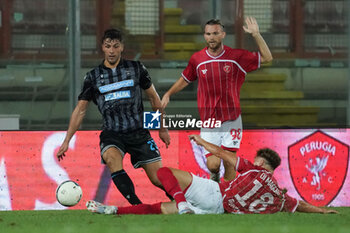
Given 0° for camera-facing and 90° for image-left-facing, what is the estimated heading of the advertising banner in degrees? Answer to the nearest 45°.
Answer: approximately 0°

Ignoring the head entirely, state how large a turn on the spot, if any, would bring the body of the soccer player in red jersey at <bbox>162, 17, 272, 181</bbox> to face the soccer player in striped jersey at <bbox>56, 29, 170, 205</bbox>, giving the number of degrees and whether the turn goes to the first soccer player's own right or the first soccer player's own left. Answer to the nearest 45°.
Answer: approximately 45° to the first soccer player's own right

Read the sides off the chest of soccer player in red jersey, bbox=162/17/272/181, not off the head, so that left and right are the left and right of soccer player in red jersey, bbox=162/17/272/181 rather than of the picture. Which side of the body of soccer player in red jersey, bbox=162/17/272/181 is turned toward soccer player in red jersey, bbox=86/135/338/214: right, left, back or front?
front

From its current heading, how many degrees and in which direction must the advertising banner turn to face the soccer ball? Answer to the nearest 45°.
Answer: approximately 45° to its right

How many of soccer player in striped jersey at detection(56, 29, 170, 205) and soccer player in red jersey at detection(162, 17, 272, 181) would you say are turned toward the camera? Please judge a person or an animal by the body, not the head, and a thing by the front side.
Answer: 2

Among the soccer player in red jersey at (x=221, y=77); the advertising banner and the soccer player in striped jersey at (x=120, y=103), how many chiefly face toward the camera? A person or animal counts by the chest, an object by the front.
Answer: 3

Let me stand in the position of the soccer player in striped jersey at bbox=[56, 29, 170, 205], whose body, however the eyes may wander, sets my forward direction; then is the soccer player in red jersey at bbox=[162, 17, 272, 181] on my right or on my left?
on my left
